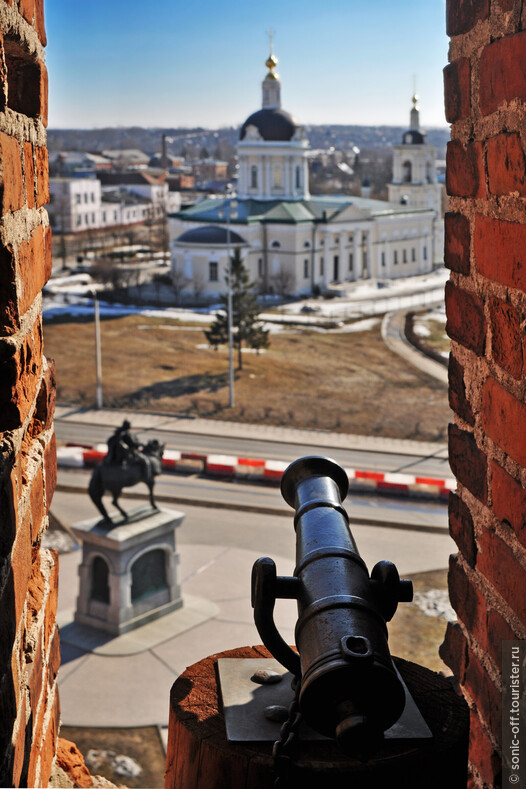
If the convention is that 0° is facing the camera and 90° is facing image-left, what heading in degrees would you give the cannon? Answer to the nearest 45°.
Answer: approximately 180°

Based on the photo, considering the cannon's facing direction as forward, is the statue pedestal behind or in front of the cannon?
in front

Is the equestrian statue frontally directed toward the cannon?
no

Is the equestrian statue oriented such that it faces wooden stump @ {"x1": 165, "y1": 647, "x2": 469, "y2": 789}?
no

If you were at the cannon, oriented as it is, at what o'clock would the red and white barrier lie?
The red and white barrier is roughly at 12 o'clock from the cannon.

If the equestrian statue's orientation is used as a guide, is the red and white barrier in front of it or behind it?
in front

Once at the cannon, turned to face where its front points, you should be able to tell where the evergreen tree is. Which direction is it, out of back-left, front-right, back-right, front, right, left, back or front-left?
front

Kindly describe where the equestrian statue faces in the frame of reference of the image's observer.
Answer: facing away from the viewer and to the right of the viewer
